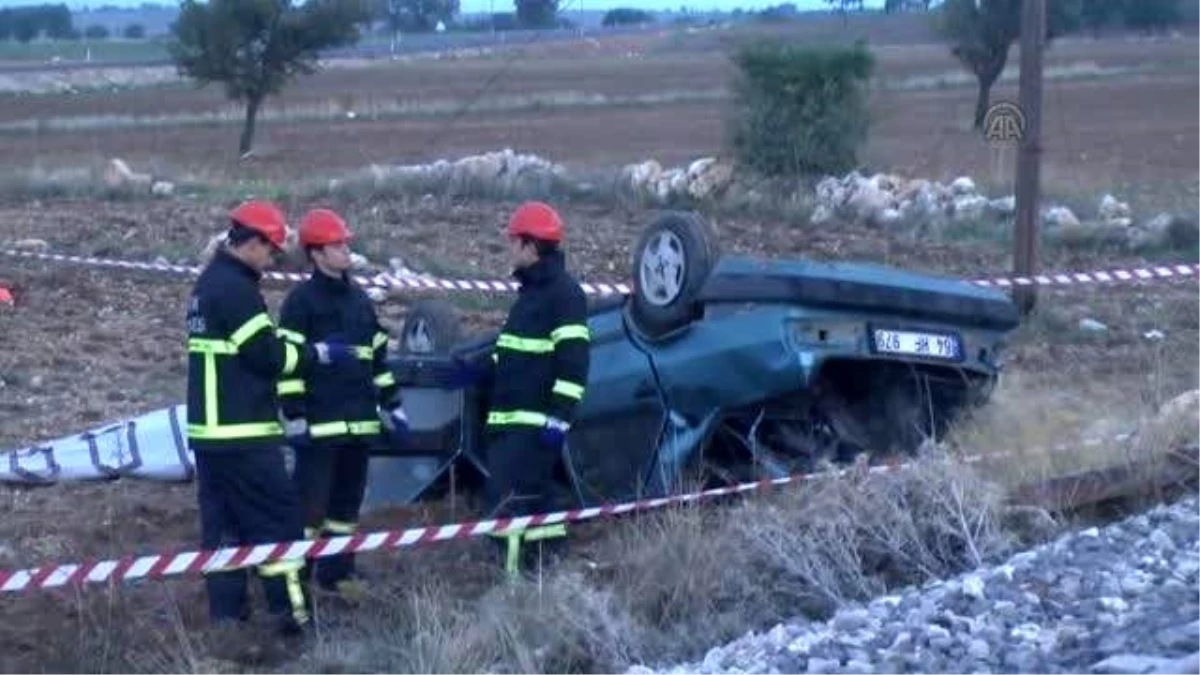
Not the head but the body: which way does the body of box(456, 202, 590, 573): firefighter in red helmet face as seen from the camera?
to the viewer's left

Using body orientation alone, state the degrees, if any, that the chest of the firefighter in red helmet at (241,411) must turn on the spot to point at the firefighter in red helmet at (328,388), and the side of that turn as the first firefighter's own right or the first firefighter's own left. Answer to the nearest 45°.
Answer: approximately 45° to the first firefighter's own left

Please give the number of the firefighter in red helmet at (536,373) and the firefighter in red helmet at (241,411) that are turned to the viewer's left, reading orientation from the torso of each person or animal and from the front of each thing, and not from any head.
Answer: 1

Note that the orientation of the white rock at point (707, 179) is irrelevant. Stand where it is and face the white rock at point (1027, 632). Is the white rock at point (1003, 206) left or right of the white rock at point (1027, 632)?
left

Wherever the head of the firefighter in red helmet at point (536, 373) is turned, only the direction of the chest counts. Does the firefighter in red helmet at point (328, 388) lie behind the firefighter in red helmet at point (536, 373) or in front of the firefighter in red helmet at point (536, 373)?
in front

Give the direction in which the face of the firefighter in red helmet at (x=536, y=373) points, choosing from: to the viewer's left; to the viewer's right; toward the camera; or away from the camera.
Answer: to the viewer's left

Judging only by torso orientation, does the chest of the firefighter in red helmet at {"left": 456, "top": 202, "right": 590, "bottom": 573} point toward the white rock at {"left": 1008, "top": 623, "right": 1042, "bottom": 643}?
no

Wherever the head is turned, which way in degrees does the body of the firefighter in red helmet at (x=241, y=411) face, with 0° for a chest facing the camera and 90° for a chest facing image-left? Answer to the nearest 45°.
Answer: approximately 270°

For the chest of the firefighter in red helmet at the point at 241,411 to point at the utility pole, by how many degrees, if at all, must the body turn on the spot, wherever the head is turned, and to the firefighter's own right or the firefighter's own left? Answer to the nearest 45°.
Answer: approximately 45° to the firefighter's own left

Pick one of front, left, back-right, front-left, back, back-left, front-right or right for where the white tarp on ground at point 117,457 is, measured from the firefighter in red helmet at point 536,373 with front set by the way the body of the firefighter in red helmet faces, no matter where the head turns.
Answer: front-right

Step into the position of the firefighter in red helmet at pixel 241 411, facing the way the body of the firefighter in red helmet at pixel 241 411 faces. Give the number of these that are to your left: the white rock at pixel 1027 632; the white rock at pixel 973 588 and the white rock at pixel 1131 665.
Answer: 0

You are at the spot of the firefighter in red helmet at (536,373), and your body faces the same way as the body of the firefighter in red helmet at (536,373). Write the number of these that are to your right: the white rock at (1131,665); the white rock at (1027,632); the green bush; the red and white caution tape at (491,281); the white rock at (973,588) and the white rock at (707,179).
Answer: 3

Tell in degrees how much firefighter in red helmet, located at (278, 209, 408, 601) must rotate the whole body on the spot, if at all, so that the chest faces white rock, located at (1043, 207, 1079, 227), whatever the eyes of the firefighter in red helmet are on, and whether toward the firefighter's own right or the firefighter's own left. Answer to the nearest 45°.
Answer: approximately 90° to the firefighter's own left
